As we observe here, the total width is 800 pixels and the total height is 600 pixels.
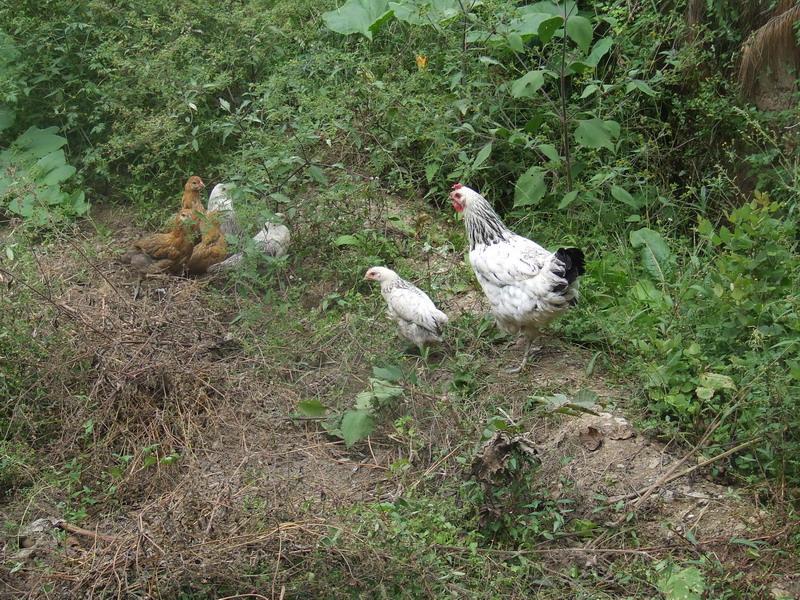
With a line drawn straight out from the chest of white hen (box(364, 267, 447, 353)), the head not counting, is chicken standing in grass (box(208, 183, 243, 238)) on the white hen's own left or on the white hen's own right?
on the white hen's own right

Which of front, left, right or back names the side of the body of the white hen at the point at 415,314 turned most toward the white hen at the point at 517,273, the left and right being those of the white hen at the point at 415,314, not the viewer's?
back

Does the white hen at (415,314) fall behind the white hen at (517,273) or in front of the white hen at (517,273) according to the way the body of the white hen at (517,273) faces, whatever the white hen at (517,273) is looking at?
in front

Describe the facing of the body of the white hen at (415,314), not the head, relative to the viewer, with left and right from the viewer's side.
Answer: facing to the left of the viewer

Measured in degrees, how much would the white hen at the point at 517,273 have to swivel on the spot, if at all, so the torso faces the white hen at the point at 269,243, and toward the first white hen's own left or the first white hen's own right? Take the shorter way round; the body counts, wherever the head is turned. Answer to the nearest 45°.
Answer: approximately 45° to the first white hen's own right

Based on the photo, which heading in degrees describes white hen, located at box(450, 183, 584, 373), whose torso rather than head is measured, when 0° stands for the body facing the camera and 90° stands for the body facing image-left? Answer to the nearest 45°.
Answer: approximately 90°
